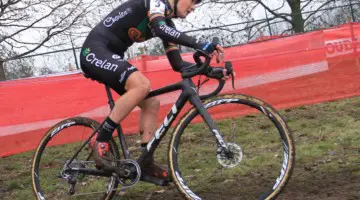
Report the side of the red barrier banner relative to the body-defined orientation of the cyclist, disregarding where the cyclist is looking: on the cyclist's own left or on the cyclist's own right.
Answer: on the cyclist's own left

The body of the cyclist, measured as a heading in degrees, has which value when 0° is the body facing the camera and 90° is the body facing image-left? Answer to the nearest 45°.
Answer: approximately 270°
